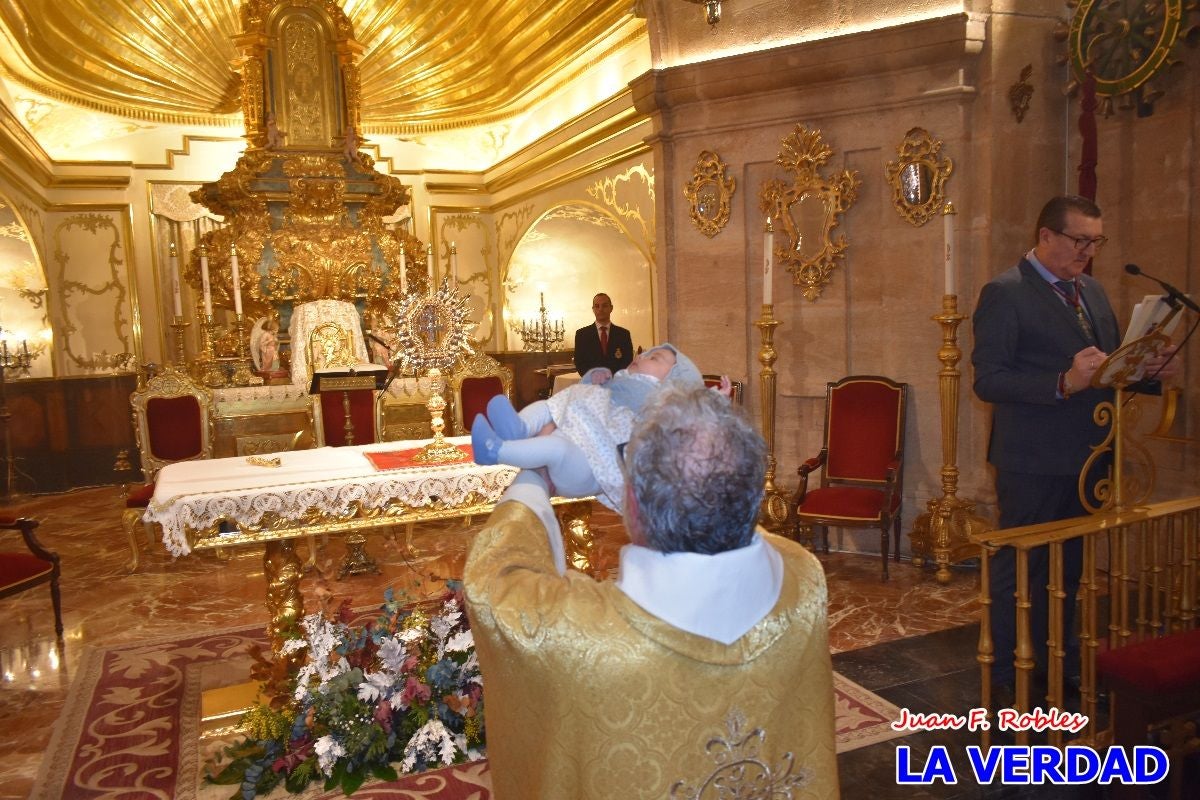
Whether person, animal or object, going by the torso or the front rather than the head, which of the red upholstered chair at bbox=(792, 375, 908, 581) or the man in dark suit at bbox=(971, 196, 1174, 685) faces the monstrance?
the red upholstered chair

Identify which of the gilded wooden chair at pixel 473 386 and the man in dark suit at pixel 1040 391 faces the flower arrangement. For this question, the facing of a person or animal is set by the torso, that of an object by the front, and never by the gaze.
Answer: the gilded wooden chair

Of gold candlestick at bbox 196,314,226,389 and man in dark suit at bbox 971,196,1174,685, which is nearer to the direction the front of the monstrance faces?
the man in dark suit

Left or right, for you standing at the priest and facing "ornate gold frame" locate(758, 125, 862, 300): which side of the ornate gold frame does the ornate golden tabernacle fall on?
left

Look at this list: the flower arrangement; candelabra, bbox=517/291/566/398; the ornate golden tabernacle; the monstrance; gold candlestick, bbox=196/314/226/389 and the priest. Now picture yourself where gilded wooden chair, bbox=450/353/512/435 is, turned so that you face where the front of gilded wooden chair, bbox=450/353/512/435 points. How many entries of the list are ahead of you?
3

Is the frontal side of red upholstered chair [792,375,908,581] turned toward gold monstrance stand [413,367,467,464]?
yes

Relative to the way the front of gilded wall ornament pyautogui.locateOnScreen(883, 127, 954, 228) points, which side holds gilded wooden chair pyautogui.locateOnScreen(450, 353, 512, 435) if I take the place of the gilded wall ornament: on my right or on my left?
on my right

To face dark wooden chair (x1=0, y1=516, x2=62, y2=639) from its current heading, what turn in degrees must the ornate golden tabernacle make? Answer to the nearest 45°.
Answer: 0° — it already faces it

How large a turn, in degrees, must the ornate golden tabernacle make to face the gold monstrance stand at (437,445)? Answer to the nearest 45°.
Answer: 0° — it already faces it

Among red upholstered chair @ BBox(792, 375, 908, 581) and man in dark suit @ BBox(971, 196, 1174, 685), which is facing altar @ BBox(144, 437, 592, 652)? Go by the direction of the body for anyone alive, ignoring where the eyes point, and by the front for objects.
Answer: the red upholstered chair

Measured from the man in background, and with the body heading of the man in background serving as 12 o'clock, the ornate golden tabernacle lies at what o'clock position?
The ornate golden tabernacle is roughly at 4 o'clock from the man in background.
